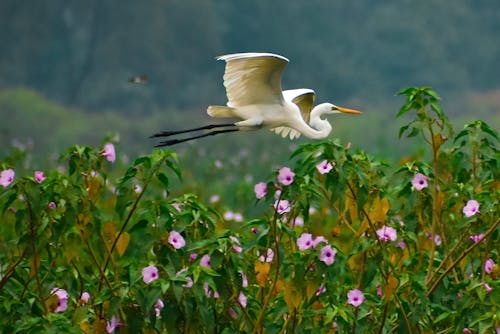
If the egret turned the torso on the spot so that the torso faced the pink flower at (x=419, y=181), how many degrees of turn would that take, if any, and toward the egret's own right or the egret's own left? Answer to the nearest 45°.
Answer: approximately 45° to the egret's own right

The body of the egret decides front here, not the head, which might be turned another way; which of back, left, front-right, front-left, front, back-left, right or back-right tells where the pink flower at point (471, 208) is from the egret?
front-right

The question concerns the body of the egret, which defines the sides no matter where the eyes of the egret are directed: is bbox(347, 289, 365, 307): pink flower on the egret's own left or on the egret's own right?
on the egret's own right

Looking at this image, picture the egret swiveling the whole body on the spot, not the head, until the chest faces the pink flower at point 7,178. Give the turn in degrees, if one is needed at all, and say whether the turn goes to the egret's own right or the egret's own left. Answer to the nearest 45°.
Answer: approximately 135° to the egret's own right

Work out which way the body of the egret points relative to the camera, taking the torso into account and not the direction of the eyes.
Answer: to the viewer's right
